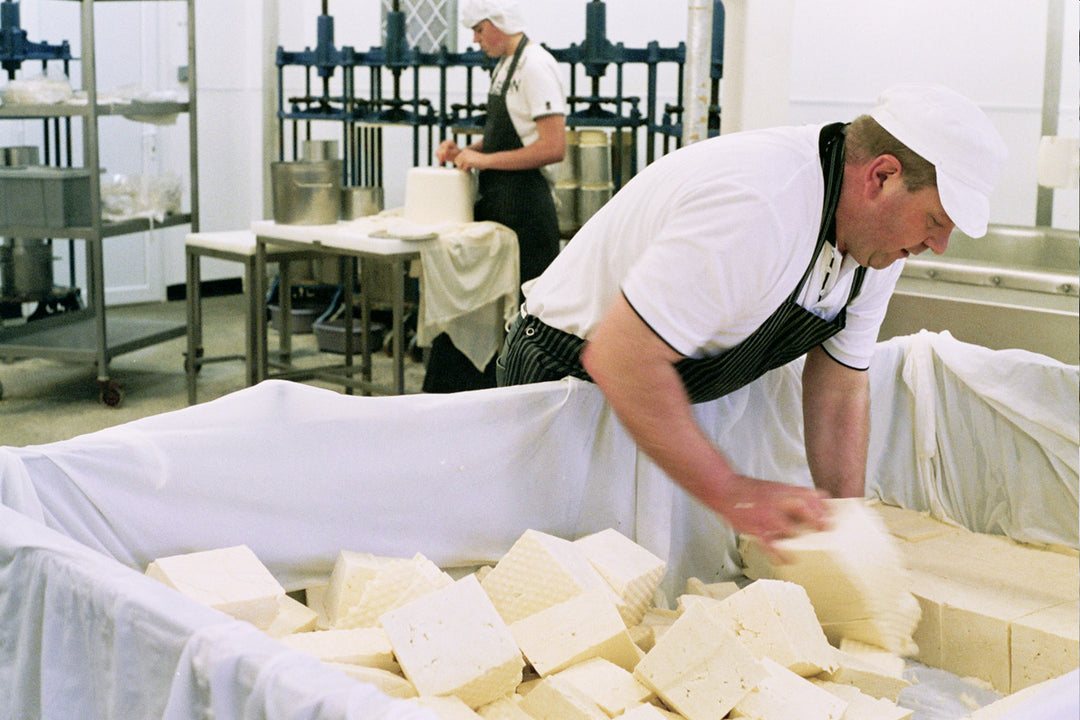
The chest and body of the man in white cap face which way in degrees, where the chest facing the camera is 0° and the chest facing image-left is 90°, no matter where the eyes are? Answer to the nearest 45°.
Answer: approximately 315°

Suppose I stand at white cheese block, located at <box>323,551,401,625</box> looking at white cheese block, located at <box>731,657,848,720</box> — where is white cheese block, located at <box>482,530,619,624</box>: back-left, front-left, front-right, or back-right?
front-left

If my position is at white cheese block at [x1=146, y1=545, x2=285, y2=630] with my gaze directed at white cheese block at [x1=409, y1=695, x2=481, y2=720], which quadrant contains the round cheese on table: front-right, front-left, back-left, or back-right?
back-left

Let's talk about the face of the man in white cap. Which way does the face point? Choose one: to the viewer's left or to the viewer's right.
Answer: to the viewer's right

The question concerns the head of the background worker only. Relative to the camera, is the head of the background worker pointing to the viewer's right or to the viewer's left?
to the viewer's left
